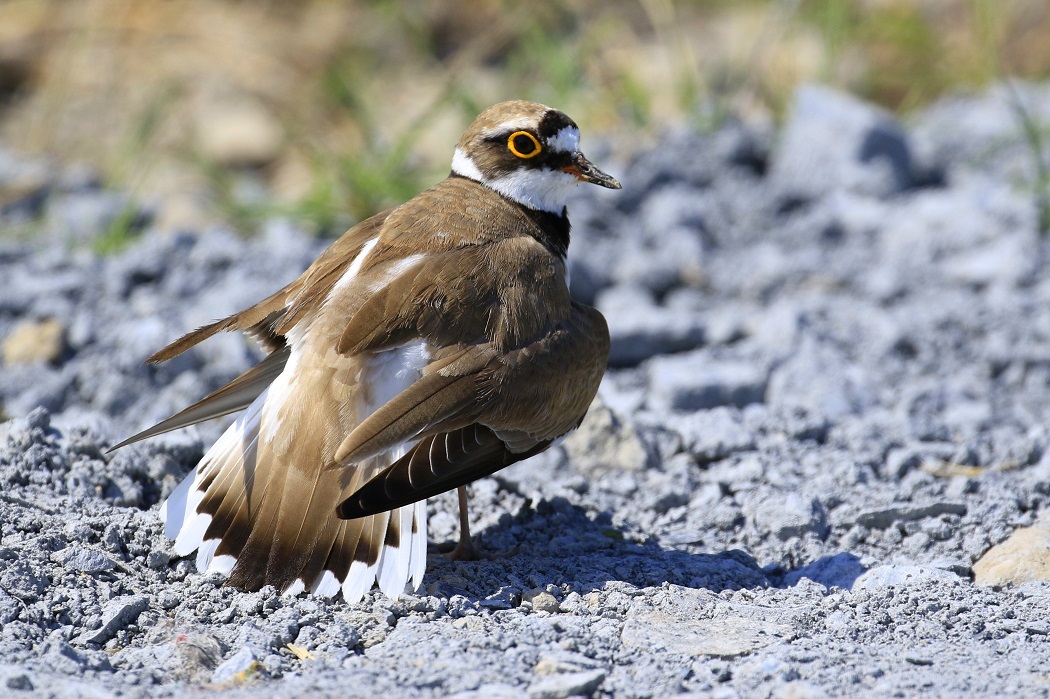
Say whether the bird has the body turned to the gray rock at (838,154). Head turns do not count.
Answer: yes

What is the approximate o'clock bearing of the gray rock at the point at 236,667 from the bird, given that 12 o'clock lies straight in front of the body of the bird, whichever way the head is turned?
The gray rock is roughly at 6 o'clock from the bird.

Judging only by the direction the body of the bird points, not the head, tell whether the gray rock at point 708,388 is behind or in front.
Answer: in front

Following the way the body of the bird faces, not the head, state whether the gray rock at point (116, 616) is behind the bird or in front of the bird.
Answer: behind

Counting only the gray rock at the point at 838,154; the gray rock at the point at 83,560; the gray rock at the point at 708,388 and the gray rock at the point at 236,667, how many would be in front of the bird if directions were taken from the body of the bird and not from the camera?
2

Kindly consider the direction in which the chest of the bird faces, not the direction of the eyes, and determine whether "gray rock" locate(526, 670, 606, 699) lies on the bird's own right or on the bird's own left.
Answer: on the bird's own right

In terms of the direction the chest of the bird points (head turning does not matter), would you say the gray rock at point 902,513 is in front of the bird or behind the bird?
in front

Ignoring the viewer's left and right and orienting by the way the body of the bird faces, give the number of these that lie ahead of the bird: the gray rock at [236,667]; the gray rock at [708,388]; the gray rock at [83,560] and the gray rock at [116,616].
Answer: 1

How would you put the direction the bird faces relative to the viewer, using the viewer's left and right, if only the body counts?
facing away from the viewer and to the right of the viewer
